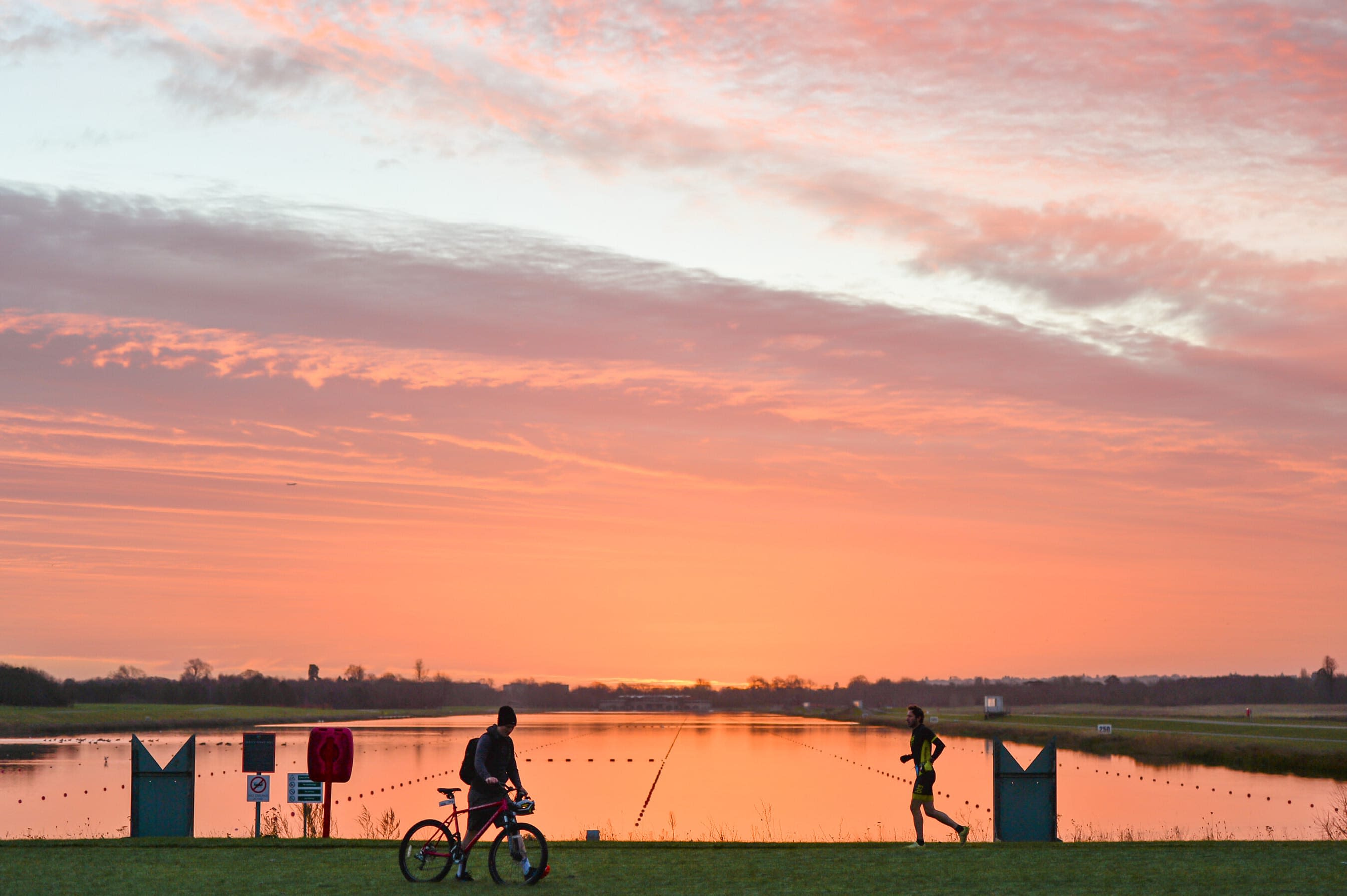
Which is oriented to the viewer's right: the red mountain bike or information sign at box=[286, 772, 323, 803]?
the red mountain bike

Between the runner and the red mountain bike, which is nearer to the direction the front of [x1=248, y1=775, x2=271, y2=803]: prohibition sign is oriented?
the red mountain bike

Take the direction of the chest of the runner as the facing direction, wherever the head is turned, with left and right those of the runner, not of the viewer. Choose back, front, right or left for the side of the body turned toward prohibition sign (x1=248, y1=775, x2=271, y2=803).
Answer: front

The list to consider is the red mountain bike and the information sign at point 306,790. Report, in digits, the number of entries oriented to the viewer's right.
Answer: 1

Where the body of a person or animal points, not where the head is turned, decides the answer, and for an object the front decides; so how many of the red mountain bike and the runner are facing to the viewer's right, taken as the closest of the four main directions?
1

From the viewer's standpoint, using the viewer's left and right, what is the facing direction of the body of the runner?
facing to the left of the viewer

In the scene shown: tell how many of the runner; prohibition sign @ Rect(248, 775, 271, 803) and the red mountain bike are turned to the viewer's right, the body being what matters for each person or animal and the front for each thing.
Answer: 1

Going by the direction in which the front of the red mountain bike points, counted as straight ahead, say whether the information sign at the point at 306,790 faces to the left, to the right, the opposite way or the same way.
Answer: to the right

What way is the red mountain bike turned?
to the viewer's right

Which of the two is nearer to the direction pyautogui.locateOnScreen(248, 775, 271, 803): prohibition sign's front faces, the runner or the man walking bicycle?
the man walking bicycle

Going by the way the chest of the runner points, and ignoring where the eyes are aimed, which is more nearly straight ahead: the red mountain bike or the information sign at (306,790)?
the information sign

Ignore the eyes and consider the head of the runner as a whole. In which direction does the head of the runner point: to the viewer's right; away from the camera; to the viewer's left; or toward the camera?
to the viewer's left
